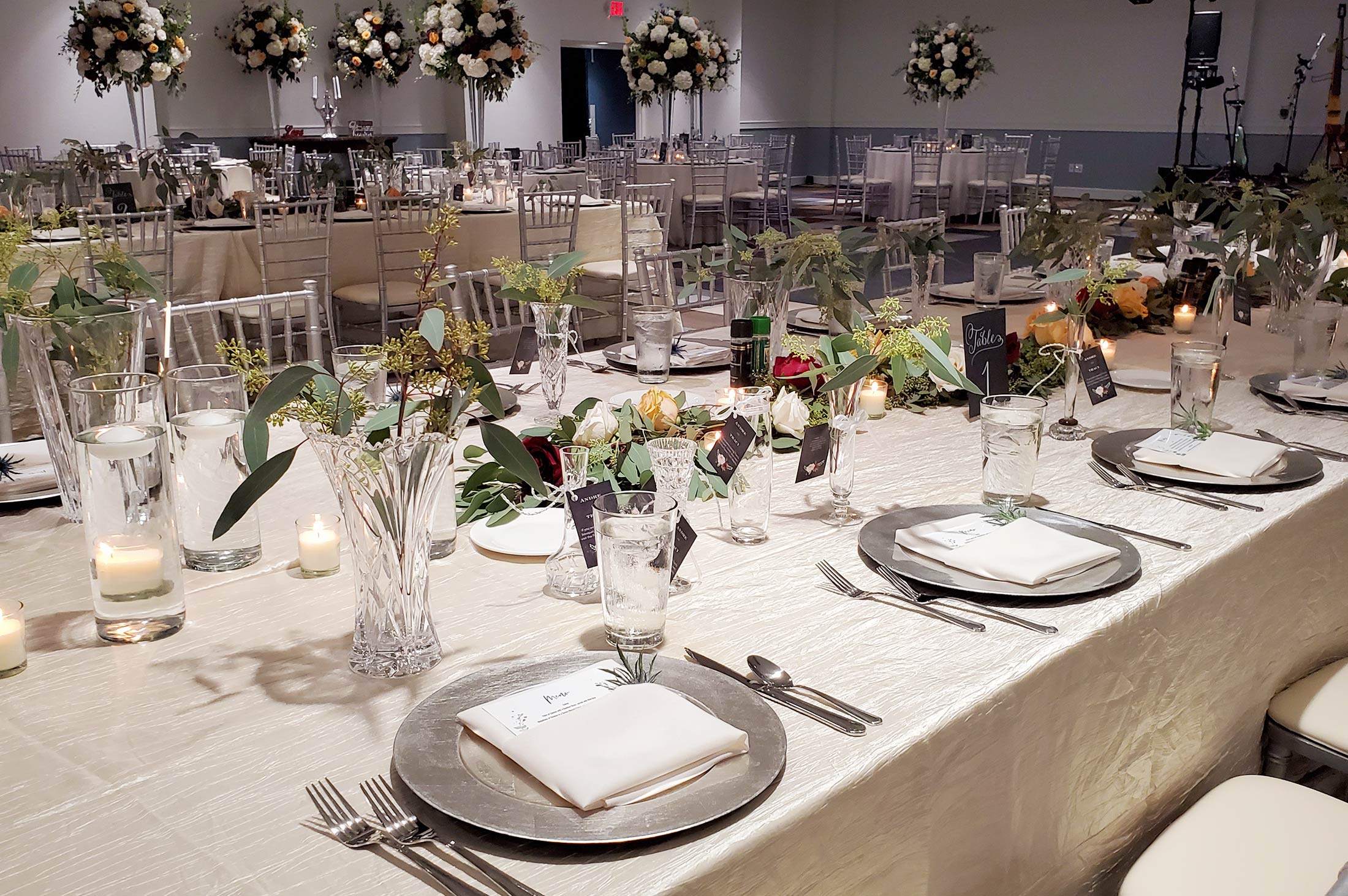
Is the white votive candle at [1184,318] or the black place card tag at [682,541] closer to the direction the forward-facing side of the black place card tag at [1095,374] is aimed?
the black place card tag

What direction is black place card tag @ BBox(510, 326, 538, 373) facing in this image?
toward the camera

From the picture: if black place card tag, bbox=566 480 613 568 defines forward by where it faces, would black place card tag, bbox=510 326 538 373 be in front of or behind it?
behind

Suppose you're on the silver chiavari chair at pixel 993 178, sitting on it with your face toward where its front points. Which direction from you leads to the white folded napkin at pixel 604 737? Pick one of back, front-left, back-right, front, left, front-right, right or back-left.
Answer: back-left

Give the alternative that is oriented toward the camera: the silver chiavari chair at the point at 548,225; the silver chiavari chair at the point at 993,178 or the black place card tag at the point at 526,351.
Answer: the black place card tag

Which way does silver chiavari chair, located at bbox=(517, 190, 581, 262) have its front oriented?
away from the camera

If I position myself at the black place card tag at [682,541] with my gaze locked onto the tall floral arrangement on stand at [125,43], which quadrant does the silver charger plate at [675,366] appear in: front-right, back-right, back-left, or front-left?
front-right

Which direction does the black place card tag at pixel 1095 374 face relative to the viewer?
toward the camera

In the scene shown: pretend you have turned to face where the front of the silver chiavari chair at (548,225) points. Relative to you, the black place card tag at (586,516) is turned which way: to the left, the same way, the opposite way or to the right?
the opposite way

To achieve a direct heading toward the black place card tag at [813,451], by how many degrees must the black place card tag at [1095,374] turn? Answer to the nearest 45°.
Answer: approximately 45° to its right

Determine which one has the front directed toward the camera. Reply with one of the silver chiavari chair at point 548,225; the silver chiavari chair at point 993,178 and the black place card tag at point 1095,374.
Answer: the black place card tag

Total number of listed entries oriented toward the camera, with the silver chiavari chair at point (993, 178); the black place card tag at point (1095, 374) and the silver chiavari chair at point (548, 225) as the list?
1

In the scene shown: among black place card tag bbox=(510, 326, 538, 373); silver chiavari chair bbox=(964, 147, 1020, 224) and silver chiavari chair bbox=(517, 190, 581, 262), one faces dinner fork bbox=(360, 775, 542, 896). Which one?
the black place card tag

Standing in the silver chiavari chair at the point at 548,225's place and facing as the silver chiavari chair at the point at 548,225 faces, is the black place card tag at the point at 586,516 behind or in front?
behind

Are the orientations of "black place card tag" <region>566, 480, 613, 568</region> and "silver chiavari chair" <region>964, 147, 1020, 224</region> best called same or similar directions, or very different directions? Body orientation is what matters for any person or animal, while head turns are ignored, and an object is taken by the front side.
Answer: very different directions

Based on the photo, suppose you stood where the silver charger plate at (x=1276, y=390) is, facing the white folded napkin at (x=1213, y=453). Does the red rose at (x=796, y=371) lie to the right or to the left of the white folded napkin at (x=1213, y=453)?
right
